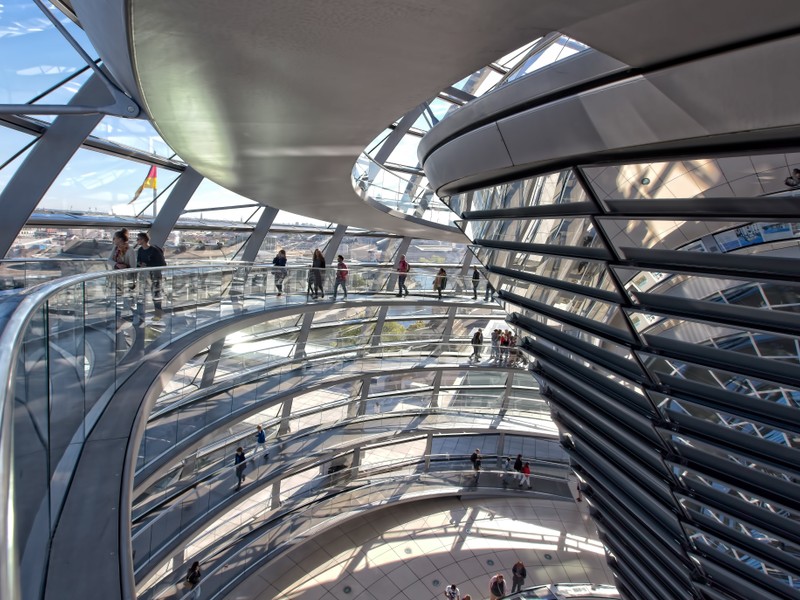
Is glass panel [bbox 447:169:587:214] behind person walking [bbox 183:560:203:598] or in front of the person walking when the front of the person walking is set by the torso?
in front

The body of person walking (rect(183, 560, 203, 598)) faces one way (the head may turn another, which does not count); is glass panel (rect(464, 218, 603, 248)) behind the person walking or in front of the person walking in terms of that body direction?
in front

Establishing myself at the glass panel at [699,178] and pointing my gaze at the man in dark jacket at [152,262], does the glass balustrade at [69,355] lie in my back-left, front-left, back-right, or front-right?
front-left

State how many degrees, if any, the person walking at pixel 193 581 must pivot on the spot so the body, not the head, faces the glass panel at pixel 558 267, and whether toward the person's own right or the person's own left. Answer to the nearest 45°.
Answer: approximately 45° to the person's own right
